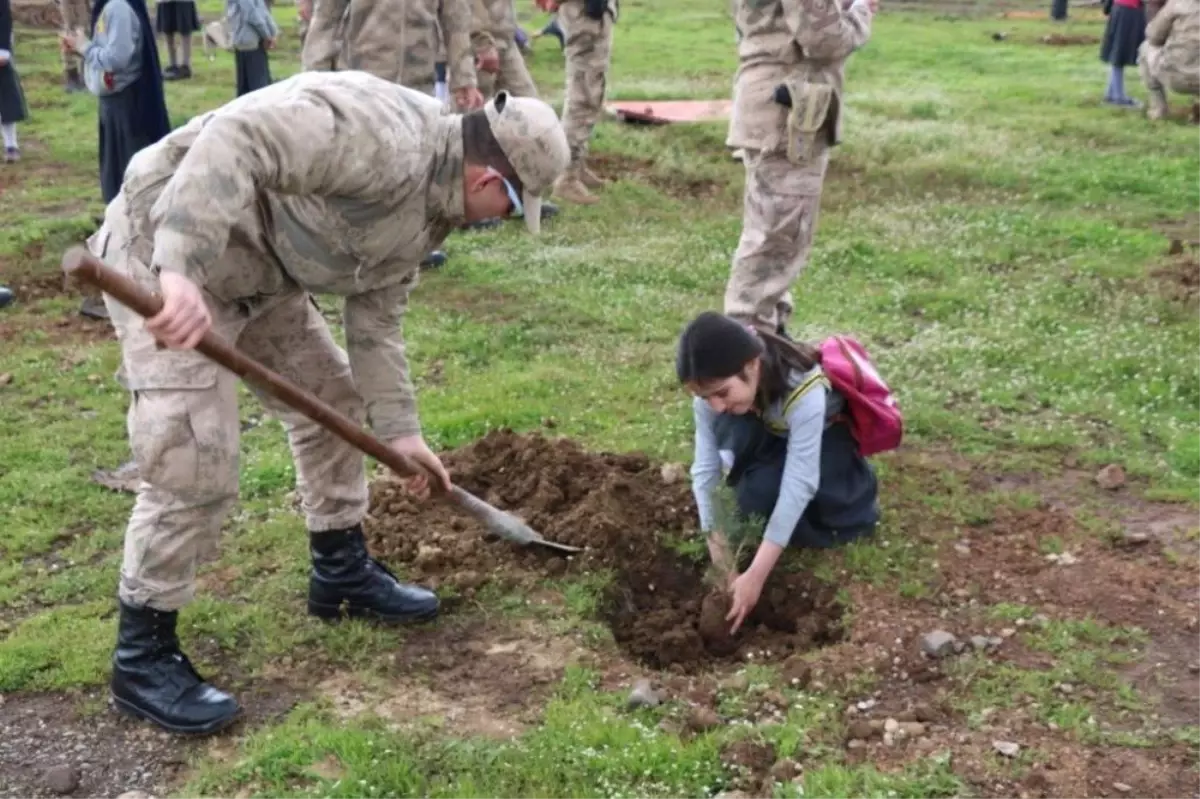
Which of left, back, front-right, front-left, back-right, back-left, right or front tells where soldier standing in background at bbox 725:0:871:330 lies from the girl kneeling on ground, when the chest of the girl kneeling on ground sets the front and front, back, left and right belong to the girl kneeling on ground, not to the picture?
back-right

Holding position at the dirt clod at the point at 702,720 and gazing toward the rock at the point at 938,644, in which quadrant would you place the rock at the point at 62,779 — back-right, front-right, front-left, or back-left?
back-left

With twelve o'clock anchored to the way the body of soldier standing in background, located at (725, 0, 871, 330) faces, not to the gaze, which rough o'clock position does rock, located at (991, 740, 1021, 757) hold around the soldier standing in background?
The rock is roughly at 4 o'clock from the soldier standing in background.

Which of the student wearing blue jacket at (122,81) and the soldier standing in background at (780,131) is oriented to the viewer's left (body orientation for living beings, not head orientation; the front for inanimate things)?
the student wearing blue jacket

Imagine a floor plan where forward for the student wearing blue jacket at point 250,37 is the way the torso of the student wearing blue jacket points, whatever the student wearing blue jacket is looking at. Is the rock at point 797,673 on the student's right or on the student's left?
on the student's right

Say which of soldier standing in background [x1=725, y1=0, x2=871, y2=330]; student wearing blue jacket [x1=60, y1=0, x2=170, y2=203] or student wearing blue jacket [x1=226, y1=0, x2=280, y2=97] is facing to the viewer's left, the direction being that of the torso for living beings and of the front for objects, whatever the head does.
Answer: student wearing blue jacket [x1=60, y1=0, x2=170, y2=203]

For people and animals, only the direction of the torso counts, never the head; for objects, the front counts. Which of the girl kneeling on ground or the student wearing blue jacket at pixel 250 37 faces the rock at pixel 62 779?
the girl kneeling on ground

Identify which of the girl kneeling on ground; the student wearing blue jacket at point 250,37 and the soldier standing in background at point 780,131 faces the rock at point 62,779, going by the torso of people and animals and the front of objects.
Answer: the girl kneeling on ground

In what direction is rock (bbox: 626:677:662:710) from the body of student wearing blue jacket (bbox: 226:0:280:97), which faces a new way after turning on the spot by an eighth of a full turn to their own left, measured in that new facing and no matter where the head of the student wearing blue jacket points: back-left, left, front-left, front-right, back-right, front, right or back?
back-right

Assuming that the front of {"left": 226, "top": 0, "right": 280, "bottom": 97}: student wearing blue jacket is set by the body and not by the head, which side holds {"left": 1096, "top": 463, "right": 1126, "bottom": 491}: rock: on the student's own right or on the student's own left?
on the student's own right

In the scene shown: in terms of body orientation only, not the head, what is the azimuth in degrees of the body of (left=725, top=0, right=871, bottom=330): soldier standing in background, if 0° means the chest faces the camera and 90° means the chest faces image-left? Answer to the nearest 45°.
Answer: approximately 225°

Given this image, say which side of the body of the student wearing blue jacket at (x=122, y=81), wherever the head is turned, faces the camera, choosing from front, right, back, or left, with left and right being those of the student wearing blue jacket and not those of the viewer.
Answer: left

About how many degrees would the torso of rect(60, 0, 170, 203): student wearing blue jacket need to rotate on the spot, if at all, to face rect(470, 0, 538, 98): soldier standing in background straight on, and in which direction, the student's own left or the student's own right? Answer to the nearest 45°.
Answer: approximately 135° to the student's own right

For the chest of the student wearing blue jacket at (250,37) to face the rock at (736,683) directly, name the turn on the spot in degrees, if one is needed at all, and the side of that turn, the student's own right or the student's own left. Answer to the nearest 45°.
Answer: approximately 90° to the student's own right
